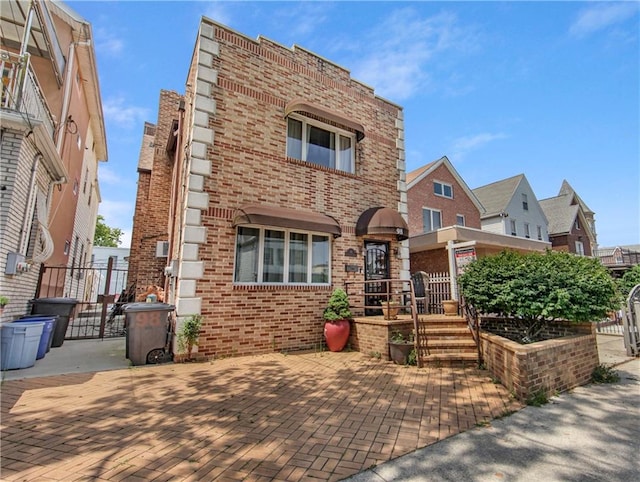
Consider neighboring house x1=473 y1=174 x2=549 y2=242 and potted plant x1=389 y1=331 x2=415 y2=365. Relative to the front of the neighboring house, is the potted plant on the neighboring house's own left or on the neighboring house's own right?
on the neighboring house's own right

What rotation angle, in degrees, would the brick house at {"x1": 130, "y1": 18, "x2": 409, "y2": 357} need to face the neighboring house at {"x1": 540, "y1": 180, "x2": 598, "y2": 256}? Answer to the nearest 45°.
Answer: approximately 90° to its left

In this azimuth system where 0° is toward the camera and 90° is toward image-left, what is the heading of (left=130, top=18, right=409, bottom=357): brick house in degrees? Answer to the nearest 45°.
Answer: approximately 315°

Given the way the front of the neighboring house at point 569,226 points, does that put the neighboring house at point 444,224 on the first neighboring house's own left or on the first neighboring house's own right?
on the first neighboring house's own right

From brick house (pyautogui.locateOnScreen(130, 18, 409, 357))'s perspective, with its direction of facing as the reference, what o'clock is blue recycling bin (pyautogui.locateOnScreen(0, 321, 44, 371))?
The blue recycling bin is roughly at 2 o'clock from the brick house.

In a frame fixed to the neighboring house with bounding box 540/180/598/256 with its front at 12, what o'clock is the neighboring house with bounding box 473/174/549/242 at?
the neighboring house with bounding box 473/174/549/242 is roughly at 2 o'clock from the neighboring house with bounding box 540/180/598/256.
